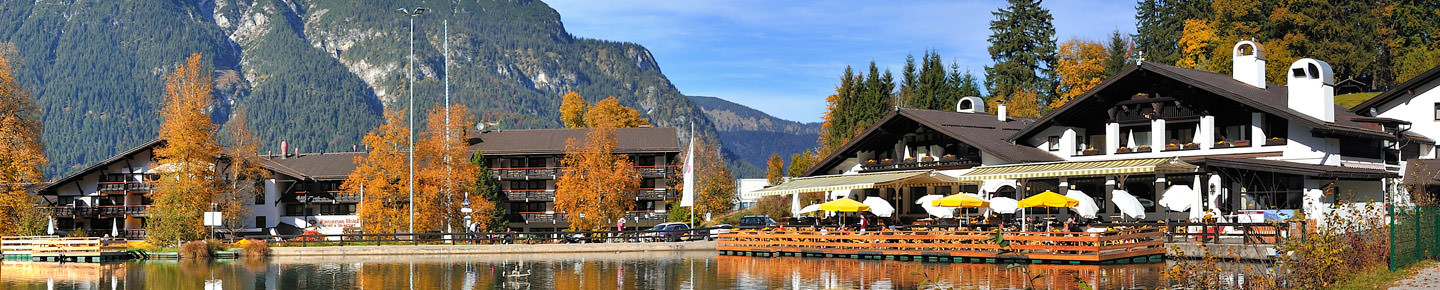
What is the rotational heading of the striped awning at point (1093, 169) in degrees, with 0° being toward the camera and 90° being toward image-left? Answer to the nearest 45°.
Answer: approximately 45°

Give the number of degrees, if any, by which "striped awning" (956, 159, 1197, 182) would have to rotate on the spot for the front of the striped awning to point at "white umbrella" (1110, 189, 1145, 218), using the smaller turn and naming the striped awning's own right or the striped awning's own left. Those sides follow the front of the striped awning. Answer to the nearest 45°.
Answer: approximately 45° to the striped awning's own left

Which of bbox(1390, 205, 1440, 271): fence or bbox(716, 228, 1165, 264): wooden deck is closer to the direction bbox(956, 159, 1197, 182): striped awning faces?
the wooden deck

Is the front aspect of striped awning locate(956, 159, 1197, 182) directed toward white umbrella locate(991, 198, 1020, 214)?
yes

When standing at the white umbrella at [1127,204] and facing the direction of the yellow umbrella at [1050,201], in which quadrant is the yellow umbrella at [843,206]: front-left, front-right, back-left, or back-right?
front-right

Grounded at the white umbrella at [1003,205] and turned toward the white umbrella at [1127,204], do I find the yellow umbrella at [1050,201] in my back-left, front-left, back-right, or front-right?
front-right

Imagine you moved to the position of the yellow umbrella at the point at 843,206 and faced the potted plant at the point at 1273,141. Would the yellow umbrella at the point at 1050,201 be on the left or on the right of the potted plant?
right

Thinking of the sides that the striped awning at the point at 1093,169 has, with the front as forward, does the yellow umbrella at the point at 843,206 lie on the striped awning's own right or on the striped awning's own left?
on the striped awning's own right

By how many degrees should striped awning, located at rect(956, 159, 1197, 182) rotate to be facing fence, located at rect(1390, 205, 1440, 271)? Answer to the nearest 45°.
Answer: approximately 45° to its left
